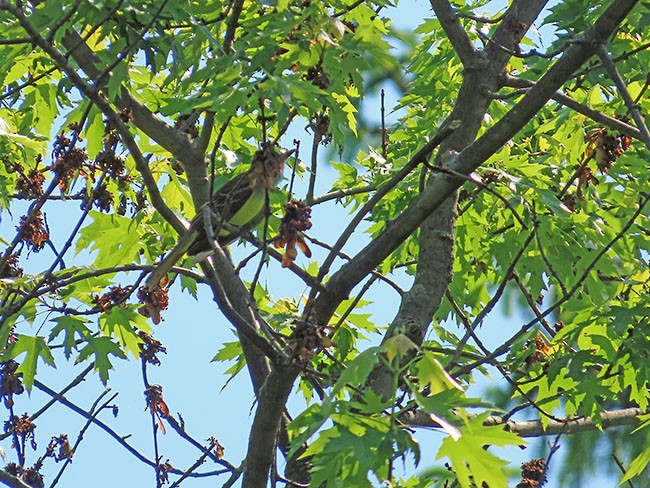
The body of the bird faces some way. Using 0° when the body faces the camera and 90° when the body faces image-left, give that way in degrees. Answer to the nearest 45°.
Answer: approximately 270°
